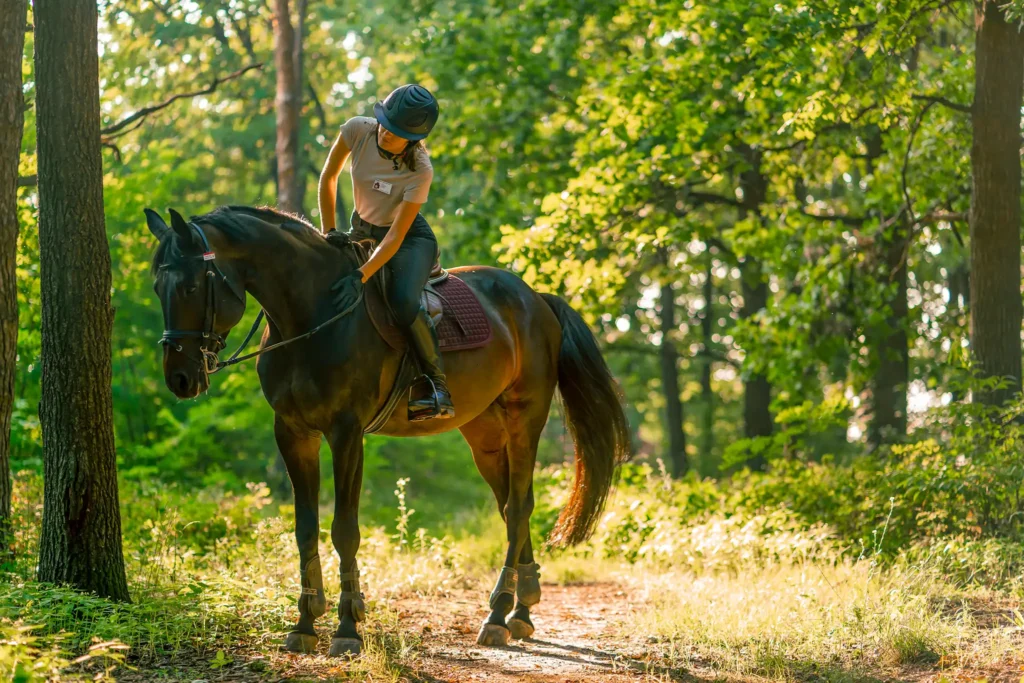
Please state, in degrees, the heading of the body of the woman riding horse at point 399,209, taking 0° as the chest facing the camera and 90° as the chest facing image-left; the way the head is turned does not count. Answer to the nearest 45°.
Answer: approximately 45°

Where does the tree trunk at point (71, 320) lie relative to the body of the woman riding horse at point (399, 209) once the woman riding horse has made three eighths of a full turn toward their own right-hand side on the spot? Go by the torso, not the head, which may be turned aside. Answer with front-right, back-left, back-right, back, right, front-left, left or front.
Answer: left

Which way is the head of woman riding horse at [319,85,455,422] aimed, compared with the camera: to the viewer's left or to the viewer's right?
to the viewer's left

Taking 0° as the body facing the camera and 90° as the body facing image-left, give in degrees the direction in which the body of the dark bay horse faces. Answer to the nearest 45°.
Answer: approximately 45°

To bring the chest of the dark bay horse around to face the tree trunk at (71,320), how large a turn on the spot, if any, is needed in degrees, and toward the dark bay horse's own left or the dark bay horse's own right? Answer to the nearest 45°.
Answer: approximately 45° to the dark bay horse's own right

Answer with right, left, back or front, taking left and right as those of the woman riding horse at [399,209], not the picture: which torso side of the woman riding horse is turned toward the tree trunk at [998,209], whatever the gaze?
back

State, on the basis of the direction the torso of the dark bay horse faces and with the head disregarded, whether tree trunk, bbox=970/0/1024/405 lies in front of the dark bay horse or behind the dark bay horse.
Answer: behind
